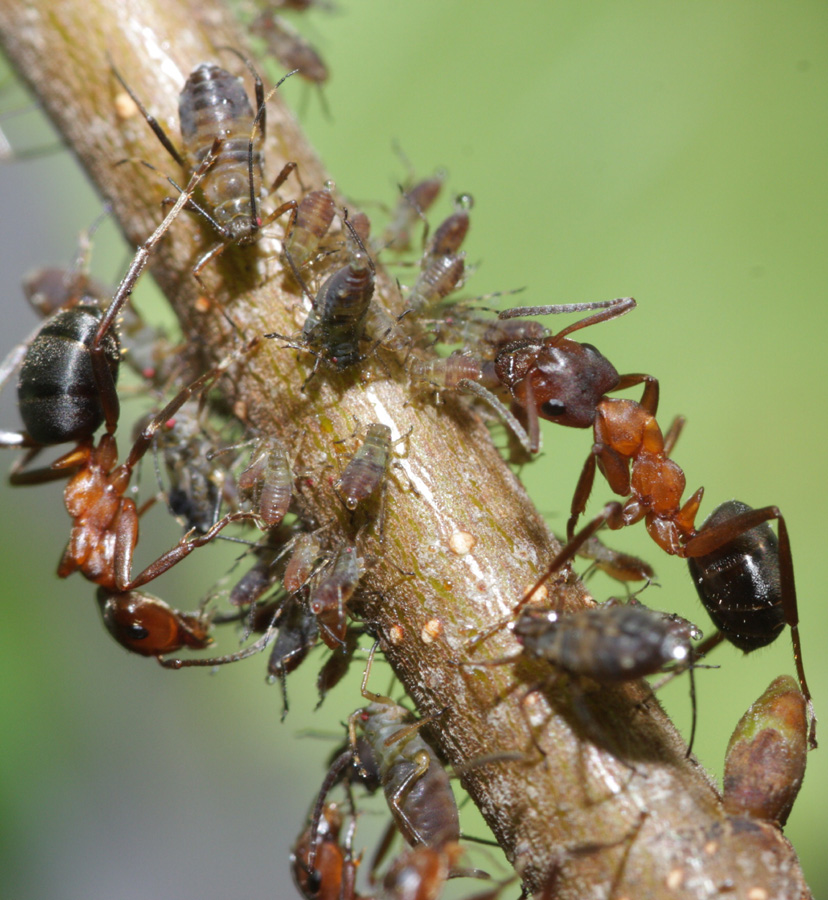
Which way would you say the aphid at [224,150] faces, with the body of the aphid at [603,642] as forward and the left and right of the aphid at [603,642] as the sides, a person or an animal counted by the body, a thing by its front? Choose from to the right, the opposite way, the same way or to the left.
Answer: to the left

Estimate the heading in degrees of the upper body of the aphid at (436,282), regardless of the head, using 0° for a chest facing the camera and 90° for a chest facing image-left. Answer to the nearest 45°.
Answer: approximately 45°

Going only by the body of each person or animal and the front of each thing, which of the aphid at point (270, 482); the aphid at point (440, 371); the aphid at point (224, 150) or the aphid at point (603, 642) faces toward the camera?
the aphid at point (224, 150)

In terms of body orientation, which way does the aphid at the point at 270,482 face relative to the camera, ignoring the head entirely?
away from the camera

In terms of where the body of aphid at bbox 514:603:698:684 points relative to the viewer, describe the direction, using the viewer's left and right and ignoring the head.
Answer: facing to the left of the viewer

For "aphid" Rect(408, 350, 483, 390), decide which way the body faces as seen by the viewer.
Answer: to the viewer's left

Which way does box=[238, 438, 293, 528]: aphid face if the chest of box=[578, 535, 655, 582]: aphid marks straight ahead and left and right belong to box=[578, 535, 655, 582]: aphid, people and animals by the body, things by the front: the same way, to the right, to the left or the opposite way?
to the right

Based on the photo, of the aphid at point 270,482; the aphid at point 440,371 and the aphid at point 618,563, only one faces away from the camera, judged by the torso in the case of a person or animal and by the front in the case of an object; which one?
the aphid at point 270,482

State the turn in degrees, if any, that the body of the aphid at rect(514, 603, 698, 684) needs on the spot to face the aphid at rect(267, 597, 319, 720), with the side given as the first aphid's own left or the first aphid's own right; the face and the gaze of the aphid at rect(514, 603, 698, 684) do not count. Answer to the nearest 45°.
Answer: approximately 45° to the first aphid's own right

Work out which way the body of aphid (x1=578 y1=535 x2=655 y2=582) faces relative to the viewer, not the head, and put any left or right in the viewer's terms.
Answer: facing to the left of the viewer
